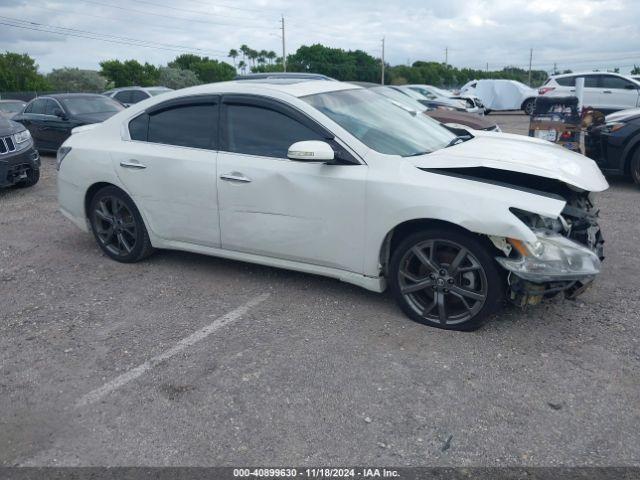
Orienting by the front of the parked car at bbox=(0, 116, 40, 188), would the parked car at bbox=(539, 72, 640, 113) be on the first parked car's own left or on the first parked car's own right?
on the first parked car's own left

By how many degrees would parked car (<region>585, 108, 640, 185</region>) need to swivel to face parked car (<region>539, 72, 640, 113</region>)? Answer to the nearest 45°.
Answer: approximately 135° to its right

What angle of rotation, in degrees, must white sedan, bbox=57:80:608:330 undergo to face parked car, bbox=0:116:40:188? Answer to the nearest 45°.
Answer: approximately 180°

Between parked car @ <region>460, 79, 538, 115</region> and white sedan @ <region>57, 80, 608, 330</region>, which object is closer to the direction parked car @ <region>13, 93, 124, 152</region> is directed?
the white sedan

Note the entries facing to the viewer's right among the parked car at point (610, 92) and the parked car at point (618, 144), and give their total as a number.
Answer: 1

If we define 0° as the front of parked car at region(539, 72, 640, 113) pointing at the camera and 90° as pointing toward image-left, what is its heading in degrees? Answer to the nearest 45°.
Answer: approximately 270°

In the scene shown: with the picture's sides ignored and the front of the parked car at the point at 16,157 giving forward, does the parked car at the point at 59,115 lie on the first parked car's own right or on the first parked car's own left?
on the first parked car's own left

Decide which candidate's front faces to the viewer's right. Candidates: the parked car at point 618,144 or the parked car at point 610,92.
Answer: the parked car at point 610,92

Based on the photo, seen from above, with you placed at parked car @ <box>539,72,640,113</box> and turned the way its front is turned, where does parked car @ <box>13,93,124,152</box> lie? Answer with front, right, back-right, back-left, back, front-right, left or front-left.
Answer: back-right
